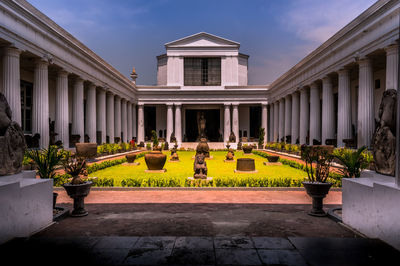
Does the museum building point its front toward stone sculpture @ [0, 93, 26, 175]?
yes

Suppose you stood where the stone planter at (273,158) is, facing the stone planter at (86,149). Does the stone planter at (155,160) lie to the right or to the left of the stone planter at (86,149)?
left

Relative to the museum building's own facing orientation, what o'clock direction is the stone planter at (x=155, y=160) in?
The stone planter is roughly at 12 o'clock from the museum building.

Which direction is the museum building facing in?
toward the camera

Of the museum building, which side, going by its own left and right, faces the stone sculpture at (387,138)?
front

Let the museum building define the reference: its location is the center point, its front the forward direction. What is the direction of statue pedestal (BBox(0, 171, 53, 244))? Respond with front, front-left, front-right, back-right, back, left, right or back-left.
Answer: front

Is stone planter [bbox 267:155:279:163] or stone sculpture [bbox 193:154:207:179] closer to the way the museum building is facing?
the stone sculpture

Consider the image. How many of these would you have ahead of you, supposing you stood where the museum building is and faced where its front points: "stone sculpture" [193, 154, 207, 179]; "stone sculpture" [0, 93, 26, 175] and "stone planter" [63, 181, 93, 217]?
3

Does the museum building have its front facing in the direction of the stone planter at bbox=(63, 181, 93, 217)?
yes
